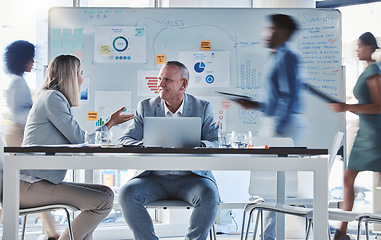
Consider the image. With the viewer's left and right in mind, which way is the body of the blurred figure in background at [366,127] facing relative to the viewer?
facing to the left of the viewer

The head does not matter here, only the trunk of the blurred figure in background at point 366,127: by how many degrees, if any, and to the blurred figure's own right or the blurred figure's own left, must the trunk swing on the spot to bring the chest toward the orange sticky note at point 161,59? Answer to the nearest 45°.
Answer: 0° — they already face it

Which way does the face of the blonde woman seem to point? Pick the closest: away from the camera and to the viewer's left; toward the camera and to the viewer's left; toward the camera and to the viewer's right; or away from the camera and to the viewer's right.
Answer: away from the camera and to the viewer's right

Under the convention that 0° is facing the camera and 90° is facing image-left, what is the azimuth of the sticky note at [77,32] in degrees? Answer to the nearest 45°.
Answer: approximately 0°

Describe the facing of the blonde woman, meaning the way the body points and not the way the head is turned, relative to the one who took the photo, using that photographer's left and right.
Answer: facing to the right of the viewer

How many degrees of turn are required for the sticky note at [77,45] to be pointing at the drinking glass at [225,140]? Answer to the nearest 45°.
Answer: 0° — it already faces it

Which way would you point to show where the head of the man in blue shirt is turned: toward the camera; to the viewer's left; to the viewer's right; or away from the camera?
to the viewer's left

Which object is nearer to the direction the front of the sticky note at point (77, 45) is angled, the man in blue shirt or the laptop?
the laptop
